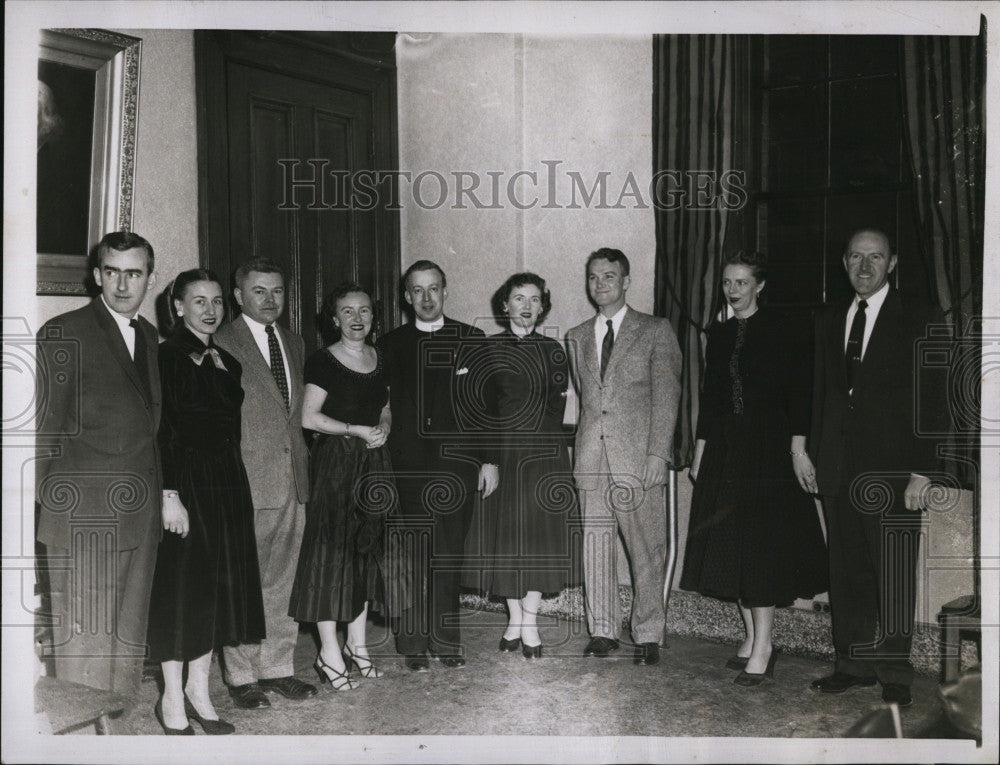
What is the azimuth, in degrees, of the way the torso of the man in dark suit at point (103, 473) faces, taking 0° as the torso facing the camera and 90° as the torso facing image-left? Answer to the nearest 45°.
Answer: approximately 315°

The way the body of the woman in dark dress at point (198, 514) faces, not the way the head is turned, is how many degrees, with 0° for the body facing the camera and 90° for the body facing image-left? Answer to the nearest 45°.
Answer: approximately 315°

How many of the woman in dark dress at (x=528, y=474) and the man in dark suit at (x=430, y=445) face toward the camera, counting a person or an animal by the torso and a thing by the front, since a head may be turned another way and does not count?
2
